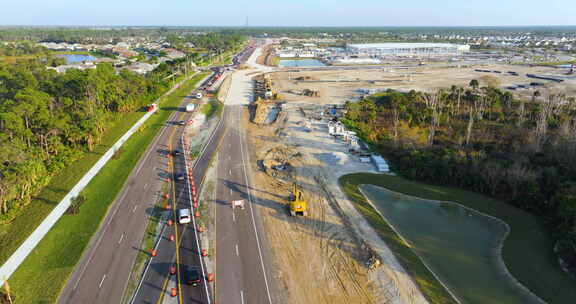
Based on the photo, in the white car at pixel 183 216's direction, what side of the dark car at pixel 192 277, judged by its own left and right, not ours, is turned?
front

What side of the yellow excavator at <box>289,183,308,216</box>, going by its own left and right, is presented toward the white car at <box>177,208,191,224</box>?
left

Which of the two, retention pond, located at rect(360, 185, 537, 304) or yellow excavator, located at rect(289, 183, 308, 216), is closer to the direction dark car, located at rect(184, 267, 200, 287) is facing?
the yellow excavator

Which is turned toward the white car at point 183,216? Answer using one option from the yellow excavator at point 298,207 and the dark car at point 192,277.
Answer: the dark car

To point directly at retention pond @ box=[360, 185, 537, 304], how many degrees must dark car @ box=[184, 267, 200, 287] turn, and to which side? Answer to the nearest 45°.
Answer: approximately 90° to its right

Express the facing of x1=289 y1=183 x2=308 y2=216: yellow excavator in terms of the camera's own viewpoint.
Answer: facing away from the viewer

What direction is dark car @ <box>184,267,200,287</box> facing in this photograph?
away from the camera
